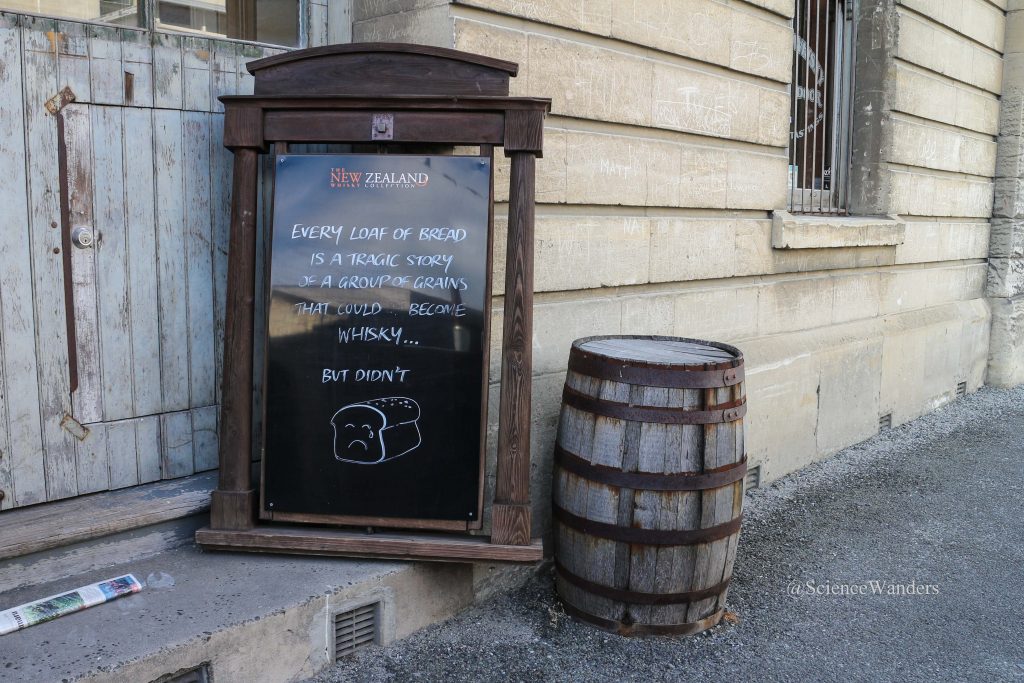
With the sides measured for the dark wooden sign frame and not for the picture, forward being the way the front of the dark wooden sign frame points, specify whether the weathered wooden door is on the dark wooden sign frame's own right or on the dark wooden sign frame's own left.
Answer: on the dark wooden sign frame's own right

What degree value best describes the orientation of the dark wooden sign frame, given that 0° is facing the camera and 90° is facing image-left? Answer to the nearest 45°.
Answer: approximately 0°
